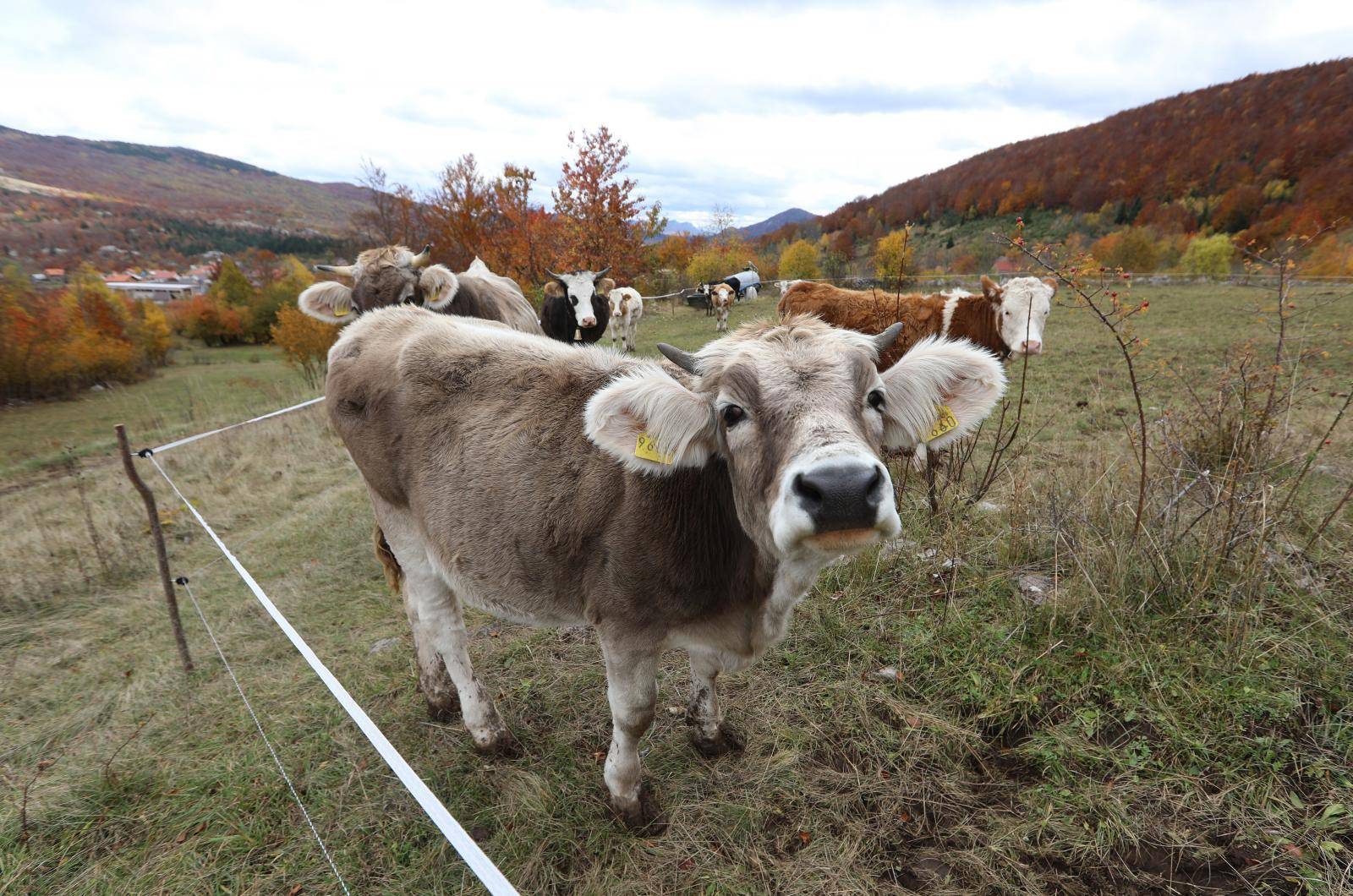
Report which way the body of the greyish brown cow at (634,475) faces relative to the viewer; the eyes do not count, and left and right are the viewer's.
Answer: facing the viewer and to the right of the viewer

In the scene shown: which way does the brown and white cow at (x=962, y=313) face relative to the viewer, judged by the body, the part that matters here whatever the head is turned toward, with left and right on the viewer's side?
facing to the right of the viewer

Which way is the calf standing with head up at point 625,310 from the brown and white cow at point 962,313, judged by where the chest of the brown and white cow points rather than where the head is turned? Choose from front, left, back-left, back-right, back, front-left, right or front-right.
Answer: back-left

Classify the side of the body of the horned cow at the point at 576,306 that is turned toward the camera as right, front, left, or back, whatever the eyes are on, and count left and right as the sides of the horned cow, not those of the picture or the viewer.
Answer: front

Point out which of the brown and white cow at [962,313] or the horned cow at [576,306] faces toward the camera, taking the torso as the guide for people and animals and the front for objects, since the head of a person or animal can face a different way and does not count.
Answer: the horned cow

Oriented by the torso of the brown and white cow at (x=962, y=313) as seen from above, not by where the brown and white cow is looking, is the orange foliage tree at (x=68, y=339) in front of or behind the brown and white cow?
behind

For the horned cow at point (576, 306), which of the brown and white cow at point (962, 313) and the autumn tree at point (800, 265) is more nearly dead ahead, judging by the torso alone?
the brown and white cow

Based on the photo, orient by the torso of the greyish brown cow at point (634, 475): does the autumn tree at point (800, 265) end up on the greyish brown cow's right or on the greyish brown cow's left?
on the greyish brown cow's left

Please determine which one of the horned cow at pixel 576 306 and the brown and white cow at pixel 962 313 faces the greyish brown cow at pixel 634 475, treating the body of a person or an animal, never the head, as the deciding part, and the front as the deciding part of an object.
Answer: the horned cow

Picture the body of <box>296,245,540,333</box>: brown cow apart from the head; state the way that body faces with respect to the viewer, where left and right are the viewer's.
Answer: facing the viewer and to the left of the viewer

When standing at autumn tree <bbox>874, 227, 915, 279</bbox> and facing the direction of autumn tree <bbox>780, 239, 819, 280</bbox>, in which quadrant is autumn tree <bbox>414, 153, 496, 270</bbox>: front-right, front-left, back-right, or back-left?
front-left

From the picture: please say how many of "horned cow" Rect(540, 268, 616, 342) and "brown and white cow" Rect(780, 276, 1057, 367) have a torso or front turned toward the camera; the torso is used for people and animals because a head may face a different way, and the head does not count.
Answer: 1
